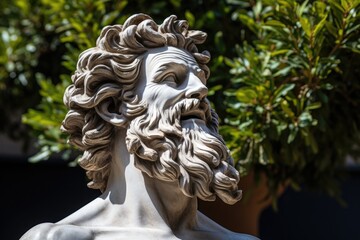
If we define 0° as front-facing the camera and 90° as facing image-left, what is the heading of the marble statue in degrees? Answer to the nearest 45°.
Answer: approximately 315°

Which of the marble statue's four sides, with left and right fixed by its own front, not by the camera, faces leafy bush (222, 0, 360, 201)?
left
